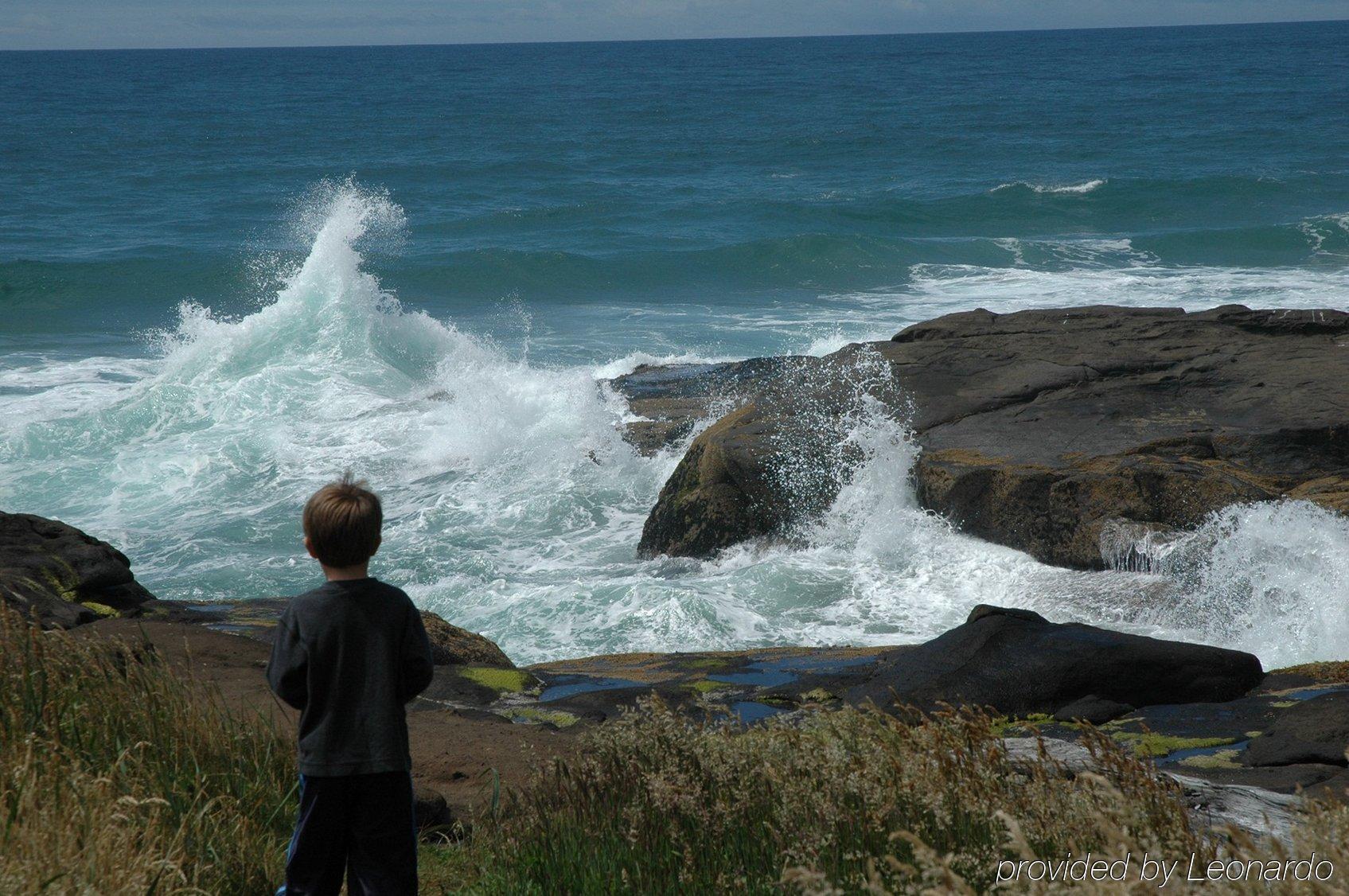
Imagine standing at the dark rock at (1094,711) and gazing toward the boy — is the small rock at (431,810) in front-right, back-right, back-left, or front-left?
front-right

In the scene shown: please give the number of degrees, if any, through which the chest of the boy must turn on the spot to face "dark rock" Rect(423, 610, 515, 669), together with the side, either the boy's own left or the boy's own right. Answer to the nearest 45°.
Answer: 0° — they already face it

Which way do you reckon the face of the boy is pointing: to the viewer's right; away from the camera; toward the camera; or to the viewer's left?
away from the camera

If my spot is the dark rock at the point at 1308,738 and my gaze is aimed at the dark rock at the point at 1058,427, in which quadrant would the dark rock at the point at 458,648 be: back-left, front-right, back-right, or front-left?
front-left

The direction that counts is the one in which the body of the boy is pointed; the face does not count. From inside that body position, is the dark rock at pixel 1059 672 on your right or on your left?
on your right

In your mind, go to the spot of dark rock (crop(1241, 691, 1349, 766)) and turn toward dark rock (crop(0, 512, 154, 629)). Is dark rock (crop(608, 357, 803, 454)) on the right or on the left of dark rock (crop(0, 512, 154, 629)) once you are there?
right

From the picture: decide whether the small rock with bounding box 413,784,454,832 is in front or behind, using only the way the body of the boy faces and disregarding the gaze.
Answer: in front

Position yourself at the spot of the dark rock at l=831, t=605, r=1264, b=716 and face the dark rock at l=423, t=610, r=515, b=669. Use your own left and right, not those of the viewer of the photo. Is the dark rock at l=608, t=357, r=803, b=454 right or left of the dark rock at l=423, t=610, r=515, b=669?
right

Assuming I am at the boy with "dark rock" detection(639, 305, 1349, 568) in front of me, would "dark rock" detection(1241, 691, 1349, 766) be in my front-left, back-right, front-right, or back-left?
front-right

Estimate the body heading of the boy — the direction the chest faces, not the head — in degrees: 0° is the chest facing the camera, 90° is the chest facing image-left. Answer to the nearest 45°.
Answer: approximately 180°

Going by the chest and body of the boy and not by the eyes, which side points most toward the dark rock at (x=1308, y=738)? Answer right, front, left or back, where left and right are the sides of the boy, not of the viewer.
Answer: right

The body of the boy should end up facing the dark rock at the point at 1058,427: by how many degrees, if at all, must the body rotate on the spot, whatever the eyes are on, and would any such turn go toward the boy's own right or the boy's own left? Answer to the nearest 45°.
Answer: approximately 45° to the boy's own right
